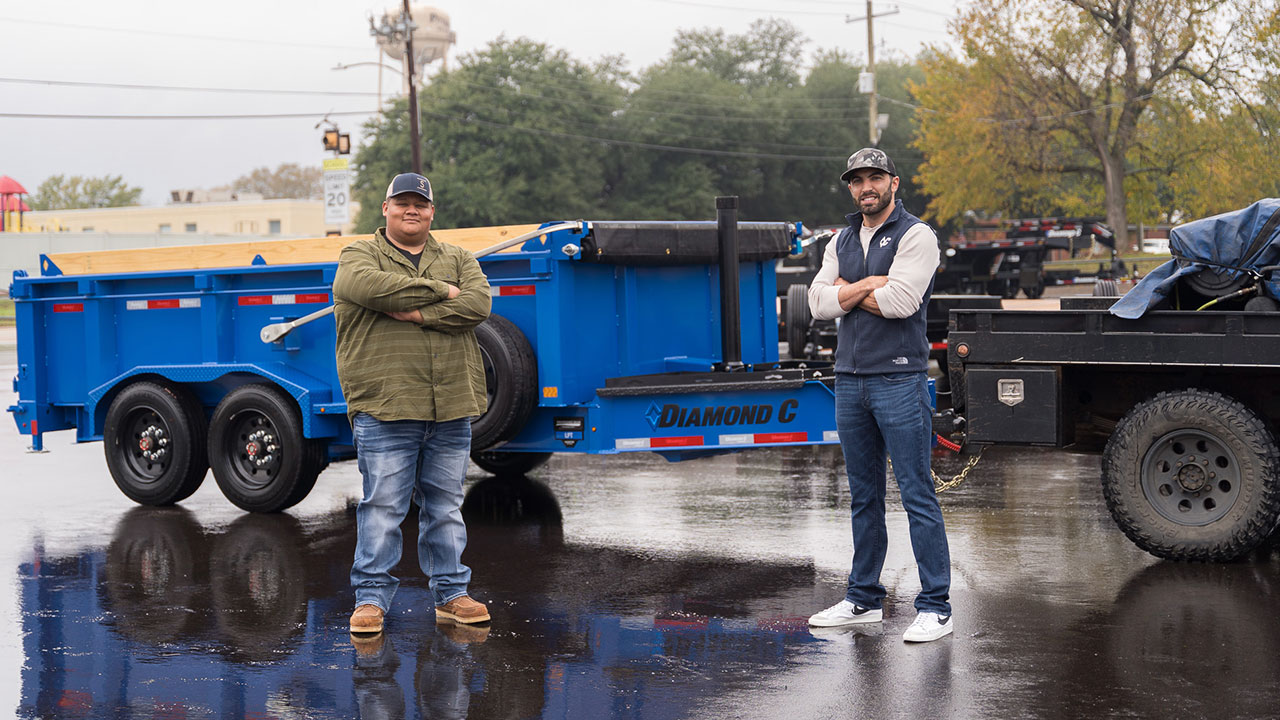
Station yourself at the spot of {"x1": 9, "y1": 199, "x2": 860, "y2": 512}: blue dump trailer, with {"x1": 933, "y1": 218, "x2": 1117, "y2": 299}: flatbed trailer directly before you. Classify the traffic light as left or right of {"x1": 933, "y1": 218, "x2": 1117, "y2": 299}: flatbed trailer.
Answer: left

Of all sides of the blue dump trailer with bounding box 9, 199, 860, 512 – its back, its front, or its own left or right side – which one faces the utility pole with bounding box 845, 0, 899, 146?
left

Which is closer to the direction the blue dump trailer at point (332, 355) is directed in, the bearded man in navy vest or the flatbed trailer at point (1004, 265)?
the bearded man in navy vest

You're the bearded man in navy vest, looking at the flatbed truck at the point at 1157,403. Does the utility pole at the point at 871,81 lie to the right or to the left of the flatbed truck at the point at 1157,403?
left

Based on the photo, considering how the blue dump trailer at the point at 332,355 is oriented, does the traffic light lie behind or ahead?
behind

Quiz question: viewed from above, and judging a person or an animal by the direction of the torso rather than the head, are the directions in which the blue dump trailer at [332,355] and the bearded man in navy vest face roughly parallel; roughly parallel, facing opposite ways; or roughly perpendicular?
roughly perpendicular

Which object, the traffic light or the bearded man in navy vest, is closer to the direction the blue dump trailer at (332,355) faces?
the bearded man in navy vest

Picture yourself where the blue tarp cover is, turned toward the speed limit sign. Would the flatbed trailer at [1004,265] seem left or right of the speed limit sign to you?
right

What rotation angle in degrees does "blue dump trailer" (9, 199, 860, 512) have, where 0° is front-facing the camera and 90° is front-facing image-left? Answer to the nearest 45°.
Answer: approximately 315°

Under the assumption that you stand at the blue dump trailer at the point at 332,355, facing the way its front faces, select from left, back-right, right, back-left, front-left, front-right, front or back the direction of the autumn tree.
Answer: left

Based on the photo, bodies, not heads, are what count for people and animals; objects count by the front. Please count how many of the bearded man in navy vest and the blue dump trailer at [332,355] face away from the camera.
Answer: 0
